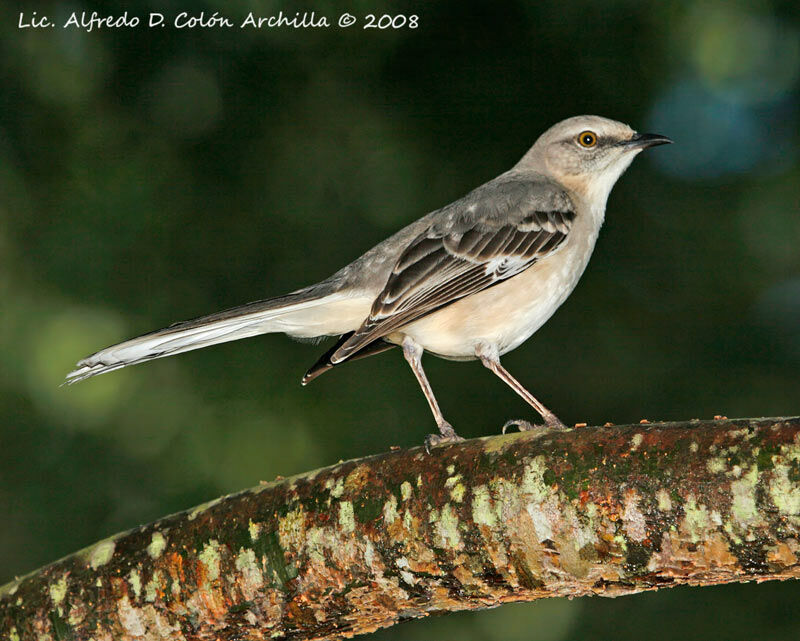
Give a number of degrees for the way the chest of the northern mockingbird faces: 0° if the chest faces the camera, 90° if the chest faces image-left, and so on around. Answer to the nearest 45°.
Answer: approximately 270°
